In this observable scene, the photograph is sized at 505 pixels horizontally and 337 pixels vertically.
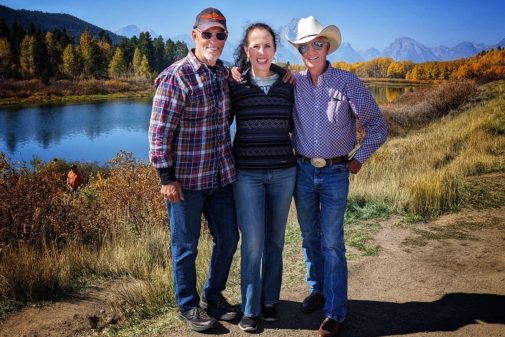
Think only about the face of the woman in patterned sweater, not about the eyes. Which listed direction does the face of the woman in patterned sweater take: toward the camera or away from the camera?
toward the camera

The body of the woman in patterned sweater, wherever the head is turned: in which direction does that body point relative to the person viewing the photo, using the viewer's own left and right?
facing the viewer

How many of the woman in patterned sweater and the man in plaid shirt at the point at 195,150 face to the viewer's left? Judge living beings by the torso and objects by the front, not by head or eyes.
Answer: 0

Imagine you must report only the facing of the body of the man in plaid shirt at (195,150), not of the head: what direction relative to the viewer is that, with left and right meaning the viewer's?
facing the viewer and to the right of the viewer

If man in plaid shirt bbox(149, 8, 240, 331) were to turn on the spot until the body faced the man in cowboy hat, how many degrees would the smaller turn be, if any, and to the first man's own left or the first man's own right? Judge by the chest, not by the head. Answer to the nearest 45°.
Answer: approximately 45° to the first man's own left
